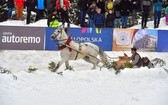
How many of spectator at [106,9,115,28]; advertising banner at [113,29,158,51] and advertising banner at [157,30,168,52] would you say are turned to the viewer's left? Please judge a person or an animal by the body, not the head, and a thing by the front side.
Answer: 0

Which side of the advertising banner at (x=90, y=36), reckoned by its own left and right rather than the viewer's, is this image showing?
front

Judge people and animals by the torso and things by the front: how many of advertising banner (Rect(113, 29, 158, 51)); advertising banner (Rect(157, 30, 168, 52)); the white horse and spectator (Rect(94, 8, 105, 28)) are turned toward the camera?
3

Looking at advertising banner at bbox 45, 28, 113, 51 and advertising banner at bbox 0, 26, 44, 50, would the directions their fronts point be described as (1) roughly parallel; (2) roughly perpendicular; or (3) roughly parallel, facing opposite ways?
roughly parallel

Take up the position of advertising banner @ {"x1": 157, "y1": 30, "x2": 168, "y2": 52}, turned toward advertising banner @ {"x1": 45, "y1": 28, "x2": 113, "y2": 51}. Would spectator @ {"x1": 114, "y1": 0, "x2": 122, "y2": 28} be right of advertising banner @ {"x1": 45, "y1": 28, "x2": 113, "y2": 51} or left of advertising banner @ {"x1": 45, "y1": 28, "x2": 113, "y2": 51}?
right

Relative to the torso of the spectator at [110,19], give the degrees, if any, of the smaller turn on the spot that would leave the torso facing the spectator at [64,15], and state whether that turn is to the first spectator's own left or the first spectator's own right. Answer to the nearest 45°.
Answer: approximately 90° to the first spectator's own right

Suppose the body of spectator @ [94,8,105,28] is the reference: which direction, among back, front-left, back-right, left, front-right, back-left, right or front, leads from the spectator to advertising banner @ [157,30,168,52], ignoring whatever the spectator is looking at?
left

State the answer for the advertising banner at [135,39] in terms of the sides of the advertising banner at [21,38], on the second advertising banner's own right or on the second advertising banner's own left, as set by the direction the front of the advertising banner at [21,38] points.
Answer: on the second advertising banner's own left

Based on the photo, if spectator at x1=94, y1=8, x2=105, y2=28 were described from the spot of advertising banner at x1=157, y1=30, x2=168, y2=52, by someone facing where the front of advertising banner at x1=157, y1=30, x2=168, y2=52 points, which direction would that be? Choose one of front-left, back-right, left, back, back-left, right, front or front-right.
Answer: right

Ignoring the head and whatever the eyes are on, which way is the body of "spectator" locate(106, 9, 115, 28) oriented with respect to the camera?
toward the camera

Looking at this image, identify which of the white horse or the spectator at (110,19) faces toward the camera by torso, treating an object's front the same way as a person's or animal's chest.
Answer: the spectator

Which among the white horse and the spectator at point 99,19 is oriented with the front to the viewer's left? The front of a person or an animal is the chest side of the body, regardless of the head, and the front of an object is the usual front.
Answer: the white horse
